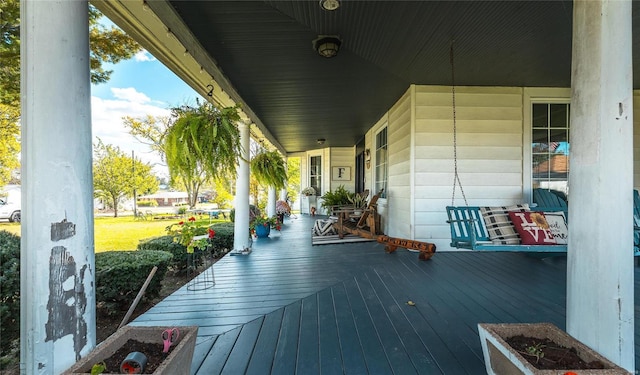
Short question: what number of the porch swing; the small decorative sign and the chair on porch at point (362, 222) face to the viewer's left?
1

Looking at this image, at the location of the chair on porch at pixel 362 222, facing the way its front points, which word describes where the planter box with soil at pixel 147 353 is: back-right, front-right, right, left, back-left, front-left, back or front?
left

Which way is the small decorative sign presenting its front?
toward the camera

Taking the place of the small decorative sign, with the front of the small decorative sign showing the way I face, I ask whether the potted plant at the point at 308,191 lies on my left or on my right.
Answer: on my right

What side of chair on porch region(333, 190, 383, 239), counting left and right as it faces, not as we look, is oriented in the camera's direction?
left

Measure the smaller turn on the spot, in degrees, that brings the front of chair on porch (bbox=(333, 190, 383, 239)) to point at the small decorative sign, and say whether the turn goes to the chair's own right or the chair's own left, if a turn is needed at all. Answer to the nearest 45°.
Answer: approximately 90° to the chair's own right

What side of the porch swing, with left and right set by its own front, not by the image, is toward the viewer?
front

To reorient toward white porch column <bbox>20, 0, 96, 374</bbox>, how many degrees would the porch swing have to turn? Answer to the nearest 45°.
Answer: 0° — it already faces it

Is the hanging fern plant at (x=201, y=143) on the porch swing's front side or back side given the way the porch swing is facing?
on the front side
